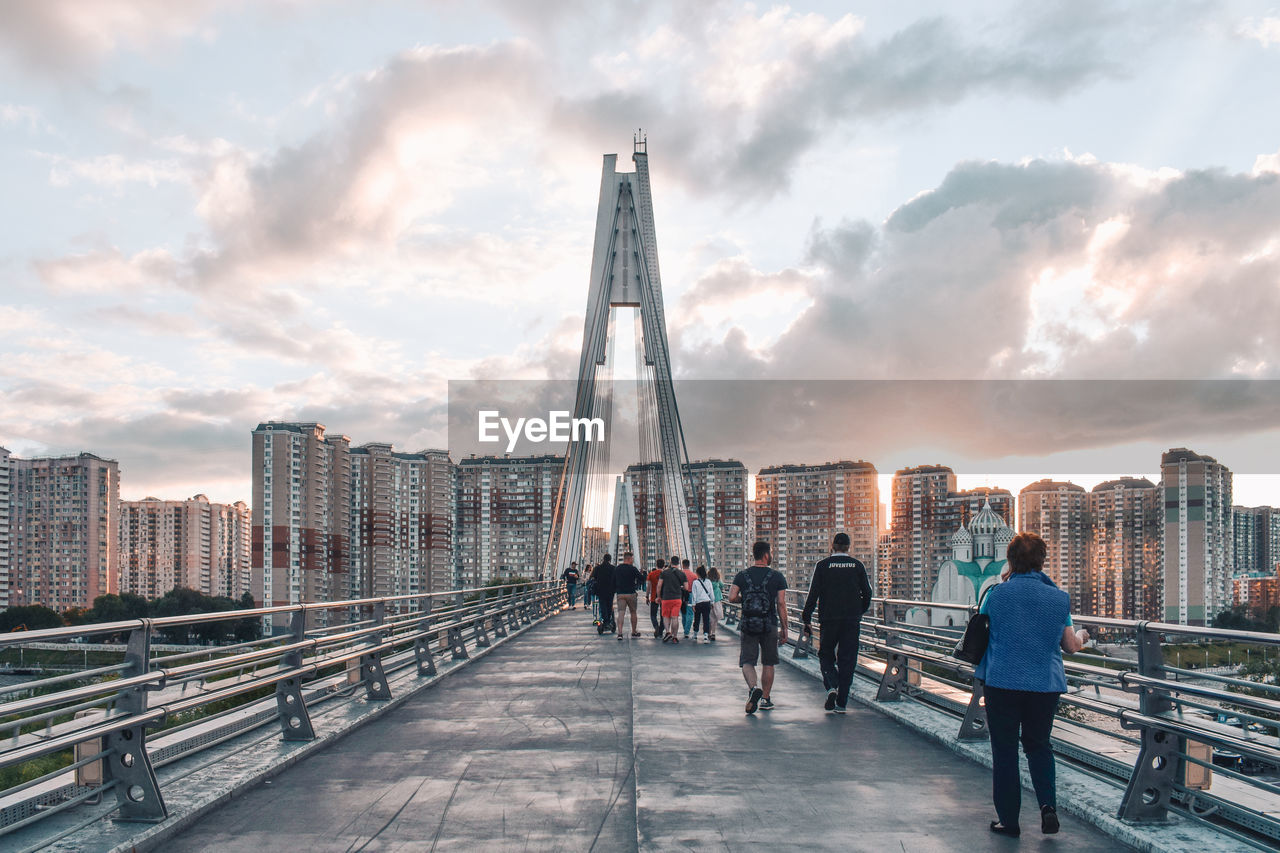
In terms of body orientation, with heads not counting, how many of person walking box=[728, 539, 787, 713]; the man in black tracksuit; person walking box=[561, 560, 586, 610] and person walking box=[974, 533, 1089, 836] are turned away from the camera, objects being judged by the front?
3

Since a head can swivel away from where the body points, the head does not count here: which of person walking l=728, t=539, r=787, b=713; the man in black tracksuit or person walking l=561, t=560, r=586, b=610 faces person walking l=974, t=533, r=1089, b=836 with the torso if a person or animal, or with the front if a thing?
person walking l=561, t=560, r=586, b=610

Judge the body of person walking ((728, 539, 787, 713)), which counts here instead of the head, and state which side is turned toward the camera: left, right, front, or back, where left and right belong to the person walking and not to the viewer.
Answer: back

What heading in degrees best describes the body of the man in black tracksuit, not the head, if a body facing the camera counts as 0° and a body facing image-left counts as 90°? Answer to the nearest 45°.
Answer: approximately 180°

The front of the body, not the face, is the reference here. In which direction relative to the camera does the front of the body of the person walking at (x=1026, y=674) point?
away from the camera

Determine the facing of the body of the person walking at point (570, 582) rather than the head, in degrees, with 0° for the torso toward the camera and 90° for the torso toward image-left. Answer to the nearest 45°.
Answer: approximately 0°
